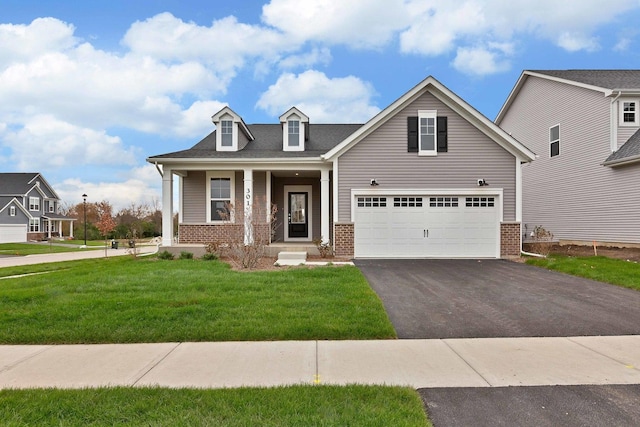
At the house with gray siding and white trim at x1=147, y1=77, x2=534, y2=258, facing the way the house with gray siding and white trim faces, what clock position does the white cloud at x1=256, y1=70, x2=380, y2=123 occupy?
The white cloud is roughly at 5 o'clock from the house with gray siding and white trim.

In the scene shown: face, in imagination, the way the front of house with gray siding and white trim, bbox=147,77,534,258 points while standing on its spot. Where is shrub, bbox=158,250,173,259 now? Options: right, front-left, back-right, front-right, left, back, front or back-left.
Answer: right

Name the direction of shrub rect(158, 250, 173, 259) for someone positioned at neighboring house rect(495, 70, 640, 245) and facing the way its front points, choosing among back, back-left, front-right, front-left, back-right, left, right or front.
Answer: right

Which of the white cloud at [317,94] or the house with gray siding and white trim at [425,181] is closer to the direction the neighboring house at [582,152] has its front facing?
the house with gray siding and white trim

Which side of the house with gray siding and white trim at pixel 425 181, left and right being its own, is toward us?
front

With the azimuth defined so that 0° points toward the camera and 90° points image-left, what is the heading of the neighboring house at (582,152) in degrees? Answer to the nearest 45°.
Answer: approximately 315°

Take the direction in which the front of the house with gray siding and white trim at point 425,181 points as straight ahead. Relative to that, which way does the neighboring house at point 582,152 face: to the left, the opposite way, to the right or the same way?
the same way

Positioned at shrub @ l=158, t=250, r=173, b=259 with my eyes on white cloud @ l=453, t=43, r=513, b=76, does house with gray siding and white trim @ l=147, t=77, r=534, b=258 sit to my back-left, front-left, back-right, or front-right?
front-right

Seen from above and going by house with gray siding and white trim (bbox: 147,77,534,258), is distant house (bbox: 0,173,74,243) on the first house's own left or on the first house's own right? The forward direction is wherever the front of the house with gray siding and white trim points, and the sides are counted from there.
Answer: on the first house's own right

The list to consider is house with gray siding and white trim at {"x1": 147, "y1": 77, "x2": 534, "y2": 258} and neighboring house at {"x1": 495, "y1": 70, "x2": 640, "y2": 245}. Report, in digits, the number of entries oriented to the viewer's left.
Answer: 0

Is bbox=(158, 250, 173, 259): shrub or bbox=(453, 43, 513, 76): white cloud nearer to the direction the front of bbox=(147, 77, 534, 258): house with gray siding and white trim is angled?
the shrub
